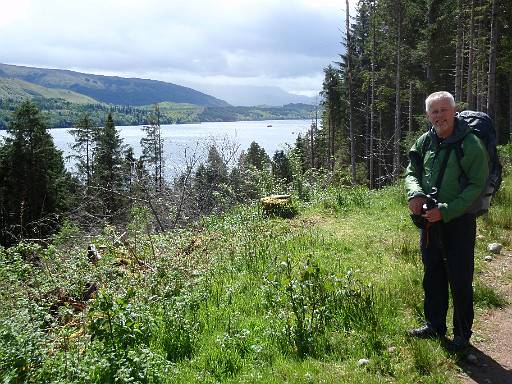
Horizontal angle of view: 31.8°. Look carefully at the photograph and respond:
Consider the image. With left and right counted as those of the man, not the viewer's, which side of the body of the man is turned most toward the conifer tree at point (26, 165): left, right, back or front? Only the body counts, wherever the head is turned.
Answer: right

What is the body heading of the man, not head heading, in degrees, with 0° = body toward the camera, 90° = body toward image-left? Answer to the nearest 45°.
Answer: approximately 45°

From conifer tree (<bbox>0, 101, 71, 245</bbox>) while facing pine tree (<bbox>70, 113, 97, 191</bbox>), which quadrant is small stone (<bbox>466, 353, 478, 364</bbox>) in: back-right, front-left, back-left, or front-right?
back-right

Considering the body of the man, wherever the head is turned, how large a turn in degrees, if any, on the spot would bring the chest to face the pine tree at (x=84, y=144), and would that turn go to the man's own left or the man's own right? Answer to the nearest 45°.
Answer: approximately 90° to the man's own right

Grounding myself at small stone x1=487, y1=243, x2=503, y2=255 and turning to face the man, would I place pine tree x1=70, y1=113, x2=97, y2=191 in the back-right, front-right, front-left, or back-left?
back-right
